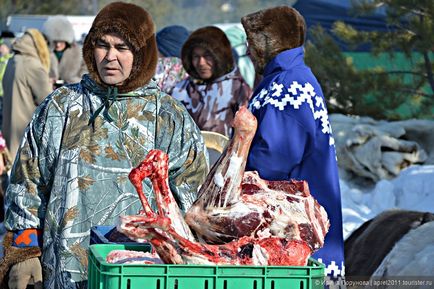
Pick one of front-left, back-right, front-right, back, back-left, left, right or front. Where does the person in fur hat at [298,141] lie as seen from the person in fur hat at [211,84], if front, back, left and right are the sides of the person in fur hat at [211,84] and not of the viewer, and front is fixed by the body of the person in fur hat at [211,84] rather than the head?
front-left

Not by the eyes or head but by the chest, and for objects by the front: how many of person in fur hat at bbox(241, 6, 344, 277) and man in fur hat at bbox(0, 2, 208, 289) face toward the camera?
1

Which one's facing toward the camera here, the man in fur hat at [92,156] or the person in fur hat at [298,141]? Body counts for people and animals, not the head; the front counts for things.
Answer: the man in fur hat

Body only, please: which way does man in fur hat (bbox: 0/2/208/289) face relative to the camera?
toward the camera

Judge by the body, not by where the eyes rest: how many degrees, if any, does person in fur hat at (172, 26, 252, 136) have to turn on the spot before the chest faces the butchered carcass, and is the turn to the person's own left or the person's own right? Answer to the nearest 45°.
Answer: approximately 45° to the person's own left

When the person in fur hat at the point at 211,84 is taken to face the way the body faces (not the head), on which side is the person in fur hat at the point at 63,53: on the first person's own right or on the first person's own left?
on the first person's own right

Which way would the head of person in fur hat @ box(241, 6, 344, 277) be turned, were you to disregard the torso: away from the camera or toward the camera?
away from the camera

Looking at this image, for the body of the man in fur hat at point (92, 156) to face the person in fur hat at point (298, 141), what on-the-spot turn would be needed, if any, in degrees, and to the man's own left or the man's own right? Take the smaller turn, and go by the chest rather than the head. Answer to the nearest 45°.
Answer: approximately 90° to the man's own left

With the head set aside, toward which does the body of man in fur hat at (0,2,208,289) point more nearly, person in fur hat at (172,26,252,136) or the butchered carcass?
the butchered carcass

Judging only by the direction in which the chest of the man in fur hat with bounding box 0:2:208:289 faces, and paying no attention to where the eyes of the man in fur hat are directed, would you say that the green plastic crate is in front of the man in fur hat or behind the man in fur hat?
in front

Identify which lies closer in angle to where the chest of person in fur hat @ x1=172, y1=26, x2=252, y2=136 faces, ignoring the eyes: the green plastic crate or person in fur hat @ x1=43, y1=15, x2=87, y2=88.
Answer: the green plastic crate

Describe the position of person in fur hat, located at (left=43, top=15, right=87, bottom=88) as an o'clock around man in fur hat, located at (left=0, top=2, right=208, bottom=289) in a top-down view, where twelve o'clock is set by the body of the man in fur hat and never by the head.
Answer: The person in fur hat is roughly at 6 o'clock from the man in fur hat.
